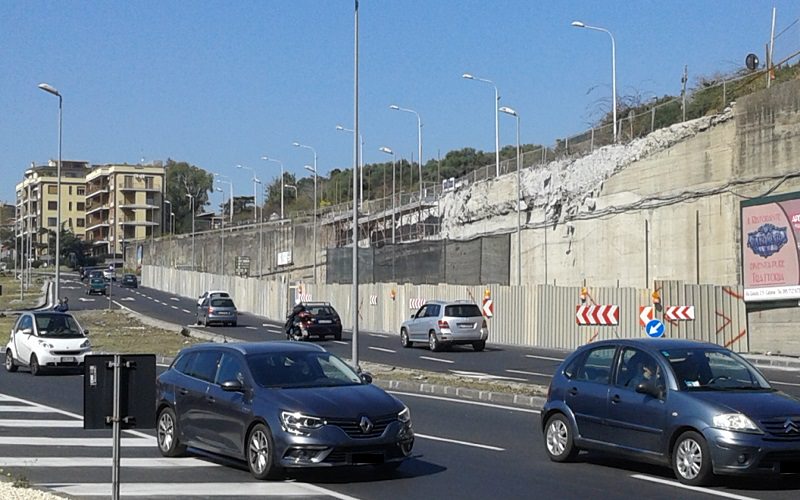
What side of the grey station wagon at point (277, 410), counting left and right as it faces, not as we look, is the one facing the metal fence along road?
left

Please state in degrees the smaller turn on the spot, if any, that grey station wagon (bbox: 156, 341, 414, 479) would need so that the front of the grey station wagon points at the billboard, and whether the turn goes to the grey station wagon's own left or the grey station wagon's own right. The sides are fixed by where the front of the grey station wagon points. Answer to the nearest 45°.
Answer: approximately 90° to the grey station wagon's own left

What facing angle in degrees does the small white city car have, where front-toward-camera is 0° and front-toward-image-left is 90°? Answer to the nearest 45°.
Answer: approximately 315°

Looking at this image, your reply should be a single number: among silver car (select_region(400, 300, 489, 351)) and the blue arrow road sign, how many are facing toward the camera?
1

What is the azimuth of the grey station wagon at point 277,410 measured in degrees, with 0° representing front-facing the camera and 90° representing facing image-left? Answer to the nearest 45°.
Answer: approximately 315°

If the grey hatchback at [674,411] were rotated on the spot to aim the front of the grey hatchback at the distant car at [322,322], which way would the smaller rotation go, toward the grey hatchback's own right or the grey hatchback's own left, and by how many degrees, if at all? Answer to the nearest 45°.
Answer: approximately 180°

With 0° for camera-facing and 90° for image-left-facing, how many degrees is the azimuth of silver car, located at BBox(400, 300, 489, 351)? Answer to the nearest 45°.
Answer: approximately 135°
